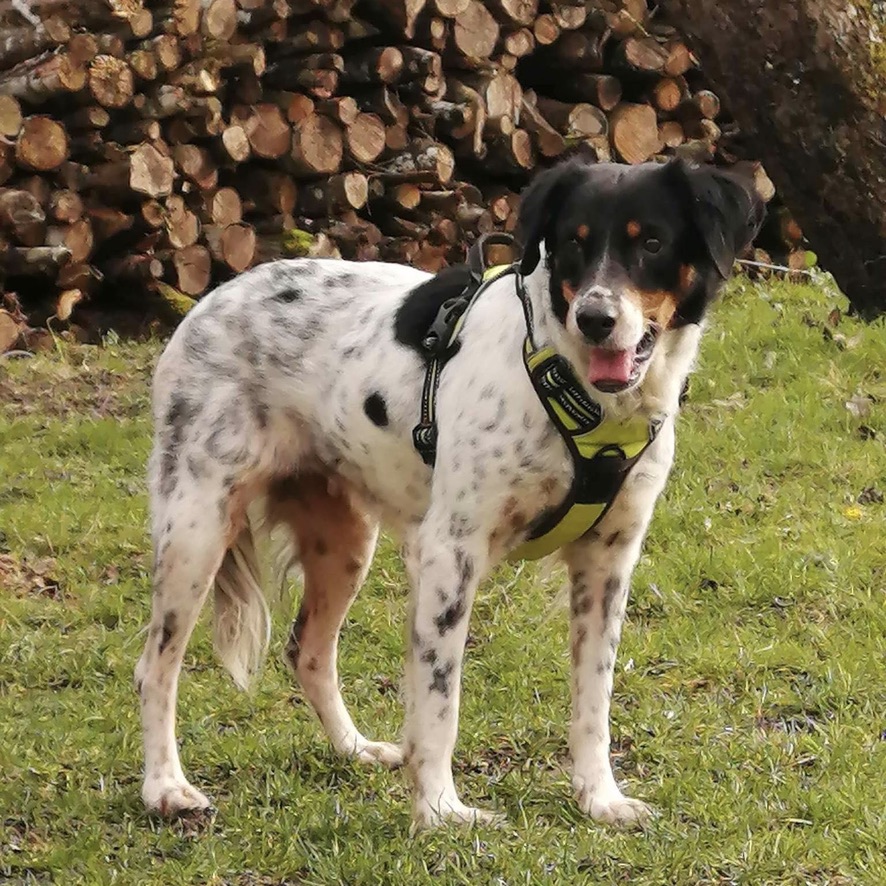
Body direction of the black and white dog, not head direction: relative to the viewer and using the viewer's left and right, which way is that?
facing the viewer and to the right of the viewer
